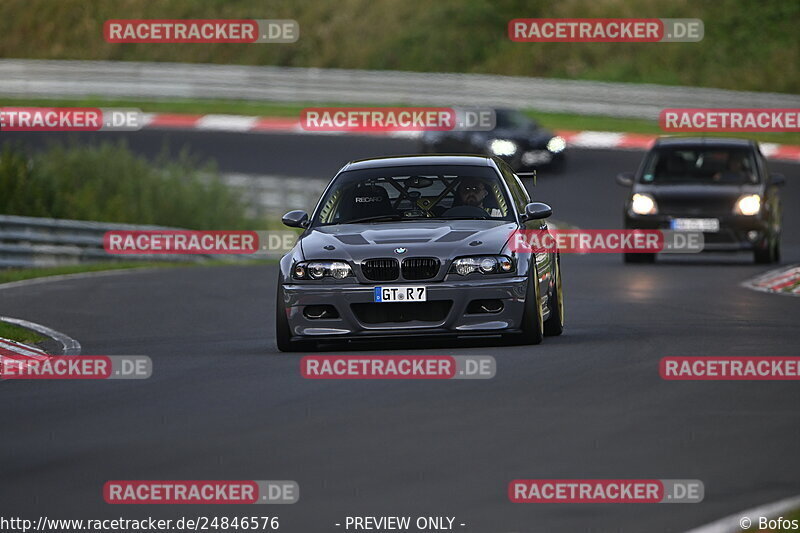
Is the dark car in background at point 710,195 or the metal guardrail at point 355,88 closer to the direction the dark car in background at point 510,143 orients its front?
the dark car in background

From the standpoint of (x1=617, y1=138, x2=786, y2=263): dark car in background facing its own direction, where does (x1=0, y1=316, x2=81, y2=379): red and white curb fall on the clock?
The red and white curb is roughly at 1 o'clock from the dark car in background.

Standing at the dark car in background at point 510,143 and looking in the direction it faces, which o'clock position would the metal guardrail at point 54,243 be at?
The metal guardrail is roughly at 3 o'clock from the dark car in background.

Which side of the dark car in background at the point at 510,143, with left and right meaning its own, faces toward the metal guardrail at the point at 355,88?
back

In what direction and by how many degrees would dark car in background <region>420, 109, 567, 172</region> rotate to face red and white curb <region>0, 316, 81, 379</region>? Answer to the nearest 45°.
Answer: approximately 45° to its right

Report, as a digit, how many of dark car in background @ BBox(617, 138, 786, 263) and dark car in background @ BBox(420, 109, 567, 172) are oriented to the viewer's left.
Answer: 0

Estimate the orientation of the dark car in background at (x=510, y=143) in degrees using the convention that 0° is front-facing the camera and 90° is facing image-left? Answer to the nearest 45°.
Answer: approximately 315°

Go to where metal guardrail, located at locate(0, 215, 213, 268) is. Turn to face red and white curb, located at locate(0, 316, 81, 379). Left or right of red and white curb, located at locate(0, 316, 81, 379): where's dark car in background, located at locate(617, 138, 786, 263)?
left

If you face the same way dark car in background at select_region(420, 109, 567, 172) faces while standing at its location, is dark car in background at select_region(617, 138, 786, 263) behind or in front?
in front

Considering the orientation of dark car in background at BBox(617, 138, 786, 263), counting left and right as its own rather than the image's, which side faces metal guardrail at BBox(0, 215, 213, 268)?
right

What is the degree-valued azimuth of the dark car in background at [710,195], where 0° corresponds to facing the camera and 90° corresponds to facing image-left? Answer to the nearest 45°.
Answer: approximately 0°
